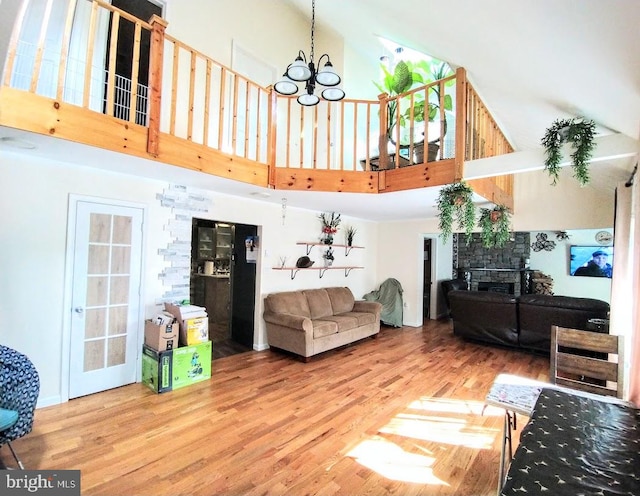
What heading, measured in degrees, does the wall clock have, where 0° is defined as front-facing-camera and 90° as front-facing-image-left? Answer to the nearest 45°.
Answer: approximately 0°

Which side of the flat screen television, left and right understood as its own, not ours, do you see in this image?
front

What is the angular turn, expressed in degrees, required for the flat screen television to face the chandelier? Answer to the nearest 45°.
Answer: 0° — it already faces it

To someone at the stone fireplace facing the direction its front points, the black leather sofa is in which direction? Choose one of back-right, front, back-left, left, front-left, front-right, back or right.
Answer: front

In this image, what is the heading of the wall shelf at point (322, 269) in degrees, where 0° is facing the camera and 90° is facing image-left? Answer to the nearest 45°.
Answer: approximately 315°

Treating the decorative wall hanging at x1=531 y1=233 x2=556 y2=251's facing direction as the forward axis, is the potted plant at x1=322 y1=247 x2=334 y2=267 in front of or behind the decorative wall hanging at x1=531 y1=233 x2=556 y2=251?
in front

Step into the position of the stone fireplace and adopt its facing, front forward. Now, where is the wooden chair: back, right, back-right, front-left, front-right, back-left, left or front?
front

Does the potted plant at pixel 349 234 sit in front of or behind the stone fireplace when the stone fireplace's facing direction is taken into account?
in front

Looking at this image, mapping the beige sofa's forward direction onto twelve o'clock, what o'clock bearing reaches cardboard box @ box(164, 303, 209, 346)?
The cardboard box is roughly at 3 o'clock from the beige sofa.

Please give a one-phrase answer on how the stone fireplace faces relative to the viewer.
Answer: facing the viewer

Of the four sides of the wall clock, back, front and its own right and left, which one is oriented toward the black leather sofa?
front
